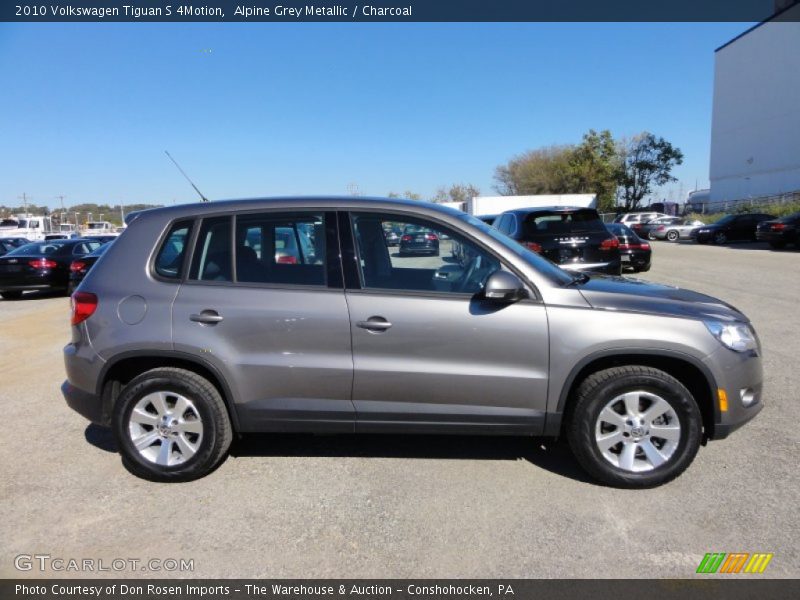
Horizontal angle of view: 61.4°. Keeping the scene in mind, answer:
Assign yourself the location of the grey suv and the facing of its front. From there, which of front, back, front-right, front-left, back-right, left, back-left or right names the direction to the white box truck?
left

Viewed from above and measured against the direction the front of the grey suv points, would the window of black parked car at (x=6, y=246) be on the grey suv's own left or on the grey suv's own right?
on the grey suv's own left

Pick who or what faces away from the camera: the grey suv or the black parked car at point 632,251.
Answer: the black parked car

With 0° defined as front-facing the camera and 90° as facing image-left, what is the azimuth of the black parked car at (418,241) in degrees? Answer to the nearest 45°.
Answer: approximately 180°

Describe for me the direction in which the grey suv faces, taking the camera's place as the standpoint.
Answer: facing to the right of the viewer

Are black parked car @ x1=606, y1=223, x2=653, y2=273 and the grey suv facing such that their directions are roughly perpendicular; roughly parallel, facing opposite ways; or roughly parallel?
roughly perpendicular

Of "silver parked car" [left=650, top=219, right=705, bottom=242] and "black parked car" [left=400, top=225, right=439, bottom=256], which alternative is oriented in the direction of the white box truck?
the black parked car

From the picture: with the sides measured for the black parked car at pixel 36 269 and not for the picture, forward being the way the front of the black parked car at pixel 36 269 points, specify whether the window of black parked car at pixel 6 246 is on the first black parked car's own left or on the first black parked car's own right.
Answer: on the first black parked car's own left
